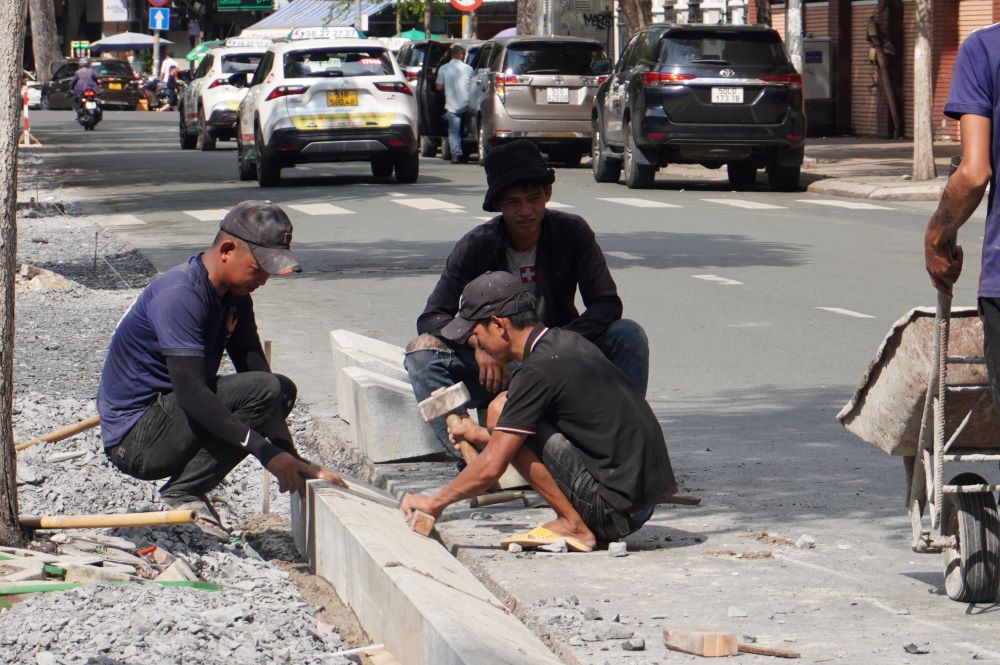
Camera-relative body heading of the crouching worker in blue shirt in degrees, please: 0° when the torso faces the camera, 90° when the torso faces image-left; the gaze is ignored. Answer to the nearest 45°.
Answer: approximately 270°

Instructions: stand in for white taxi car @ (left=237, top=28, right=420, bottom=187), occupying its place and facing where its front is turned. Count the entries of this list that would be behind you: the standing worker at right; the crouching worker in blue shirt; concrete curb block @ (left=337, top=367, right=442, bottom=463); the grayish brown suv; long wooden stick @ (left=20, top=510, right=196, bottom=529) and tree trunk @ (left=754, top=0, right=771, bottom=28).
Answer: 4

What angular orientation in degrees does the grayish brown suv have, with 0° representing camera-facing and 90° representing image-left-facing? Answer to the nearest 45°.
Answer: approximately 180°

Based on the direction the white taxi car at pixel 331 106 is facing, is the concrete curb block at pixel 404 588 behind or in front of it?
behind

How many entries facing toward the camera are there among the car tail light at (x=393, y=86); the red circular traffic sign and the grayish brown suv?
2

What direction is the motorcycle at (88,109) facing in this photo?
away from the camera

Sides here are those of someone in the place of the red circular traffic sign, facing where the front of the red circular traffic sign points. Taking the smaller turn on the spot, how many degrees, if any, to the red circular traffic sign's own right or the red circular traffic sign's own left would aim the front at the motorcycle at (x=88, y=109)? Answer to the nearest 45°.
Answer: approximately 135° to the red circular traffic sign's own right

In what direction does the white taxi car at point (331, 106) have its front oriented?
away from the camera

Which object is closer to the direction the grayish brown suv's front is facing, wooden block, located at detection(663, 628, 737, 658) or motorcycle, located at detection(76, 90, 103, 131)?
the motorcycle

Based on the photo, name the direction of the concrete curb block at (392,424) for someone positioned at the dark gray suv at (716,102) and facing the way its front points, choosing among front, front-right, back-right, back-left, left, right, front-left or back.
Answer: back

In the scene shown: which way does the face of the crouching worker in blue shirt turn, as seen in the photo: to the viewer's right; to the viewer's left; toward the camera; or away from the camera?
to the viewer's right

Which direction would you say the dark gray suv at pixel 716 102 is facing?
away from the camera
